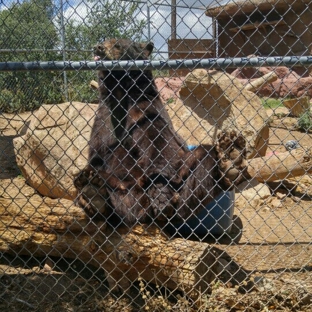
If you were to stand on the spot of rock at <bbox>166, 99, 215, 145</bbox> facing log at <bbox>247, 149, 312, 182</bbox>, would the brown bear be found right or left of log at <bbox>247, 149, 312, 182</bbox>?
right

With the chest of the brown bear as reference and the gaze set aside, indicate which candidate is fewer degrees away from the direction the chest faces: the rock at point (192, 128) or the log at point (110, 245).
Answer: the log

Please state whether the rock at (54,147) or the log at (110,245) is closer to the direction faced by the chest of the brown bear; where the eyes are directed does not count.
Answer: the log

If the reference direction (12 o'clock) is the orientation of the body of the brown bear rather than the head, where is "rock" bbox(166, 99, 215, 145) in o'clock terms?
The rock is roughly at 6 o'clock from the brown bear.

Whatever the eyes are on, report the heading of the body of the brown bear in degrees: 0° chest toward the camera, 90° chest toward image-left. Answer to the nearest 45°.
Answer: approximately 0°

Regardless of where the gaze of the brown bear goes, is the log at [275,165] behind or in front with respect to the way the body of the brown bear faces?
behind

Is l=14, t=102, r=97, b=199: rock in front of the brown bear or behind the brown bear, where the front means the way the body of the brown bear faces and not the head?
behind
